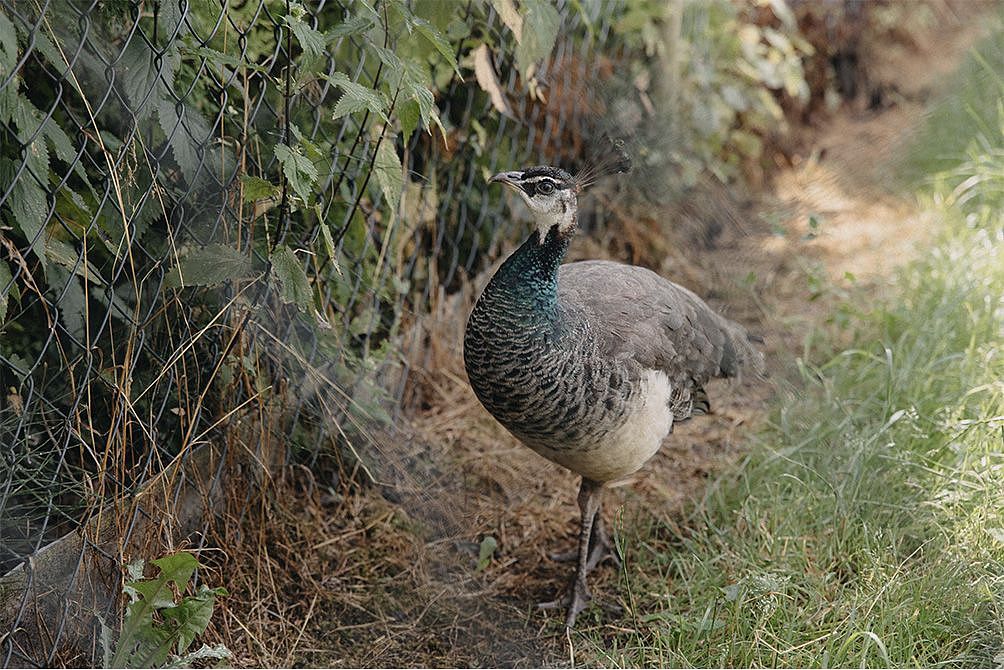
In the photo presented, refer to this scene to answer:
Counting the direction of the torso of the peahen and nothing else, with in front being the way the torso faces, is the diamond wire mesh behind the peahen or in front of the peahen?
in front

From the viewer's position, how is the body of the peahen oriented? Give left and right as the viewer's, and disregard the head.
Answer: facing the viewer and to the left of the viewer

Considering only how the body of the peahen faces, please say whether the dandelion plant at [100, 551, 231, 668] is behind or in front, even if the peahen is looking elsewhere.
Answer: in front
